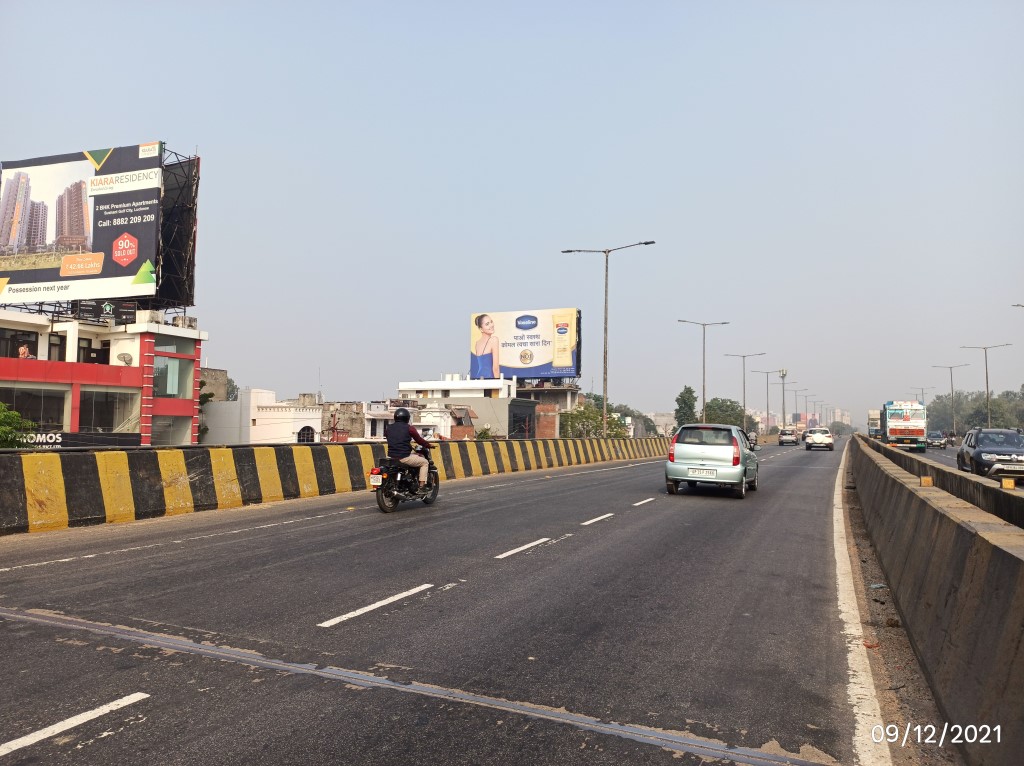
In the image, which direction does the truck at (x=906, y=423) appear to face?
toward the camera

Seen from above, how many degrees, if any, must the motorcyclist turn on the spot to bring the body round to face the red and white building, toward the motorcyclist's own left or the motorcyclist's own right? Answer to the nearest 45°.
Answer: approximately 90° to the motorcyclist's own left

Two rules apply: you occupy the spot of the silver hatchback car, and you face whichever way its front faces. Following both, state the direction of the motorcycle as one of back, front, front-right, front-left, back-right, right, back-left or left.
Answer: back-left

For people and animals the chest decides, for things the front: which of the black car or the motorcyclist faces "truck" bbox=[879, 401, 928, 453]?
the motorcyclist

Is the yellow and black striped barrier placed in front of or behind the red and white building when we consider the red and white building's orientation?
in front

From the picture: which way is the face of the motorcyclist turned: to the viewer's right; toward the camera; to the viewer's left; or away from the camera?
away from the camera

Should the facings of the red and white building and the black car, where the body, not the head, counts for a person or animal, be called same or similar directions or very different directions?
same or similar directions

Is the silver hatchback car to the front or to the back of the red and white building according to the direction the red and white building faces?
to the front

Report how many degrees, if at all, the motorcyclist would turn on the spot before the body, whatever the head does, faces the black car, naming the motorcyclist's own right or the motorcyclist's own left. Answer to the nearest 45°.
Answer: approximately 45° to the motorcyclist's own right

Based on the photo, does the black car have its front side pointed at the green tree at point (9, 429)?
no

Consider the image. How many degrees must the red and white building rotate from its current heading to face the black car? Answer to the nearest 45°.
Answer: approximately 45° to its left

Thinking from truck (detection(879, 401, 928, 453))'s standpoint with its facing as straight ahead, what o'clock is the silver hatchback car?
The silver hatchback car is roughly at 12 o'clock from the truck.

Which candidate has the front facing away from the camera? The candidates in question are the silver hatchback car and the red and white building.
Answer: the silver hatchback car

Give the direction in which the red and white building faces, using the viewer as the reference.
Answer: facing the viewer

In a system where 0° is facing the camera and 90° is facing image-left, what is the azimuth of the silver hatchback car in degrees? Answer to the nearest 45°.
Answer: approximately 180°

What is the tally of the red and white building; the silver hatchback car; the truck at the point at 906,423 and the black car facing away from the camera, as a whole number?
1

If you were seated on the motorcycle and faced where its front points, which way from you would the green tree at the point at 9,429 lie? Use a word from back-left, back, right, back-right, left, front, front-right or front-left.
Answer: left

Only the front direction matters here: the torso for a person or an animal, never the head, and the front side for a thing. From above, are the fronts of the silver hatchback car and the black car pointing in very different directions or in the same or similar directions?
very different directions

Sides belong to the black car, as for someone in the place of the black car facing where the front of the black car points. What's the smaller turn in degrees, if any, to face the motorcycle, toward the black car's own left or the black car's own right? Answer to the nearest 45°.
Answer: approximately 90° to the black car's own right

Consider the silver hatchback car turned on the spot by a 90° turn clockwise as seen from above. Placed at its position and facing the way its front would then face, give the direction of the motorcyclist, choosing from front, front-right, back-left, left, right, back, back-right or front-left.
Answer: back-right

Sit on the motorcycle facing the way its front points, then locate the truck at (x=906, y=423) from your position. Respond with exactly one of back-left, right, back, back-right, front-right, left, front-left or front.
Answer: front

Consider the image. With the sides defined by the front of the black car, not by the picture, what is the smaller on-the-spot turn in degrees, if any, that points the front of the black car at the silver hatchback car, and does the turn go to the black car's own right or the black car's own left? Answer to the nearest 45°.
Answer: approximately 90° to the black car's own right

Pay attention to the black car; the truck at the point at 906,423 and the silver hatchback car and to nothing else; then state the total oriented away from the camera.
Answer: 1
